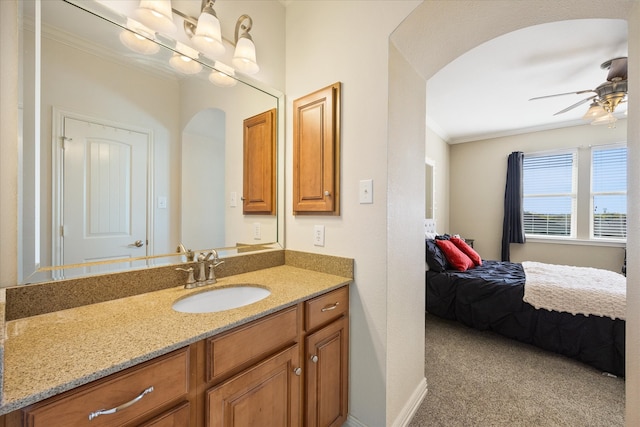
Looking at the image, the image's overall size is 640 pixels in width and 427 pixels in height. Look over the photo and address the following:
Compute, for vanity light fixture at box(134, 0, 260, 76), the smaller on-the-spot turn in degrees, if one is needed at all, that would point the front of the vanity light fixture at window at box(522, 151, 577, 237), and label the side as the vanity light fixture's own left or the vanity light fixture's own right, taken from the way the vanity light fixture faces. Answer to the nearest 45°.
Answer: approximately 45° to the vanity light fixture's own left

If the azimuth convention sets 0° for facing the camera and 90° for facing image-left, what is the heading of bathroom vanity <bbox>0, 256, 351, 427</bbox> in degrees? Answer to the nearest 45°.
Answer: approximately 315°

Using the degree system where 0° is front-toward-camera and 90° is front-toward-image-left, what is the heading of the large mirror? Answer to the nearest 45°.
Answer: approximately 315°

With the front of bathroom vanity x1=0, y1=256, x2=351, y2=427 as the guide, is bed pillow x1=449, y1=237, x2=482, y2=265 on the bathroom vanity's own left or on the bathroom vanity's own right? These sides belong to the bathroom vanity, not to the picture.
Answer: on the bathroom vanity's own left
